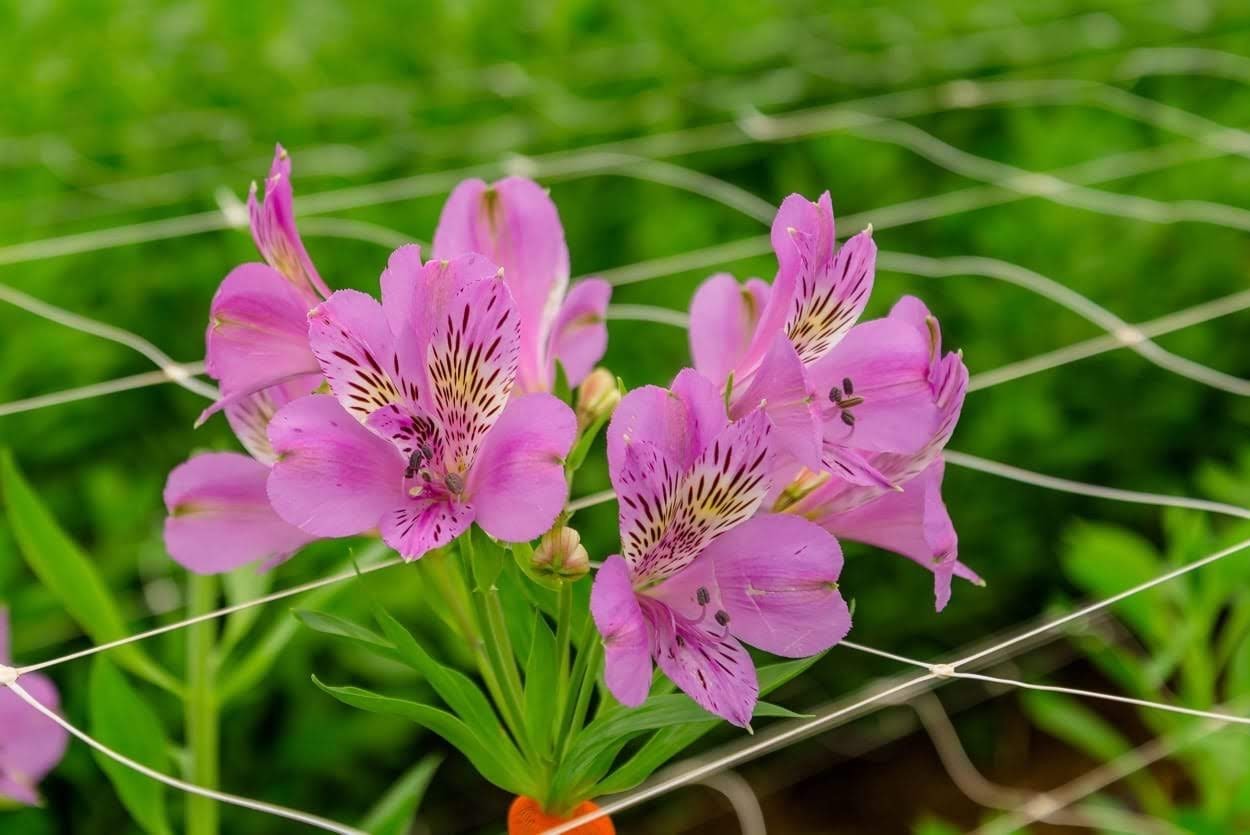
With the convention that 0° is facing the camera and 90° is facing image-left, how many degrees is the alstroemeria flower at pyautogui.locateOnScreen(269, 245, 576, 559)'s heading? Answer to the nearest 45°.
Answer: approximately 0°

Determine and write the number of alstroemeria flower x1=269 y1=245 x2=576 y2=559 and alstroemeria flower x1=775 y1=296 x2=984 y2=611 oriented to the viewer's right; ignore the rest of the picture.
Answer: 1

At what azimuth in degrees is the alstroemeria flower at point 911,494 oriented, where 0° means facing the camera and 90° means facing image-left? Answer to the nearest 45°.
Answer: approximately 270°

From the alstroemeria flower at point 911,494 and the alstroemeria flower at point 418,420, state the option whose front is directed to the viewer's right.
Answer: the alstroemeria flower at point 911,494

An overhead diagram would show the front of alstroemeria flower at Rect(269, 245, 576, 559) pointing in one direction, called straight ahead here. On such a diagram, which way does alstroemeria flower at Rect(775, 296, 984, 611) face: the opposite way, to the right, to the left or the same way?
to the left
